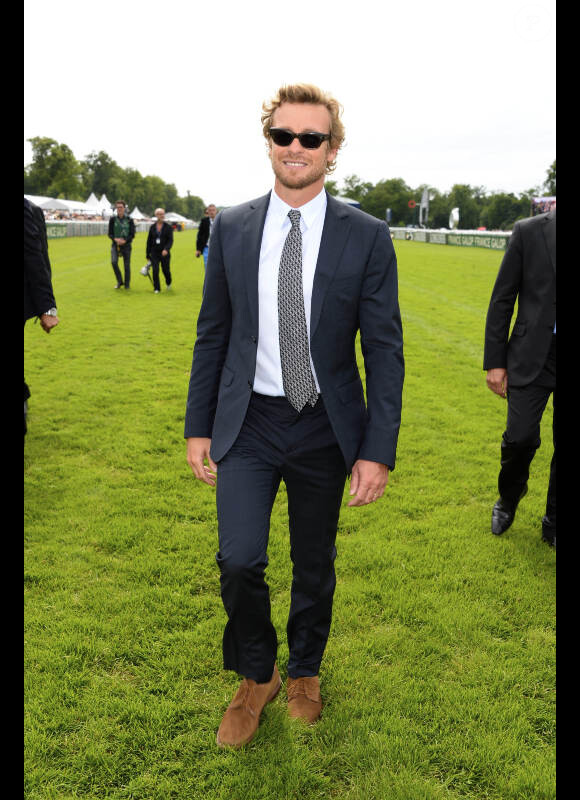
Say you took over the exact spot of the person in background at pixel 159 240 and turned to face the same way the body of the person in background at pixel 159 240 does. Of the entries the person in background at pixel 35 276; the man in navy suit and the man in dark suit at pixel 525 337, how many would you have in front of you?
3

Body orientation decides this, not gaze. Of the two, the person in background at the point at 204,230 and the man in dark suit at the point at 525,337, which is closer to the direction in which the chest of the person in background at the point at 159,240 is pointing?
the man in dark suit

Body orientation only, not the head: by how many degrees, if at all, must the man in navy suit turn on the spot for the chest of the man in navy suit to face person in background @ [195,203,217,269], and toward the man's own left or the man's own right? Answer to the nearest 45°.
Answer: approximately 180°

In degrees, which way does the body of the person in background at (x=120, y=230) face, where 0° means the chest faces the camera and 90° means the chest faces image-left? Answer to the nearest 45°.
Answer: approximately 0°
